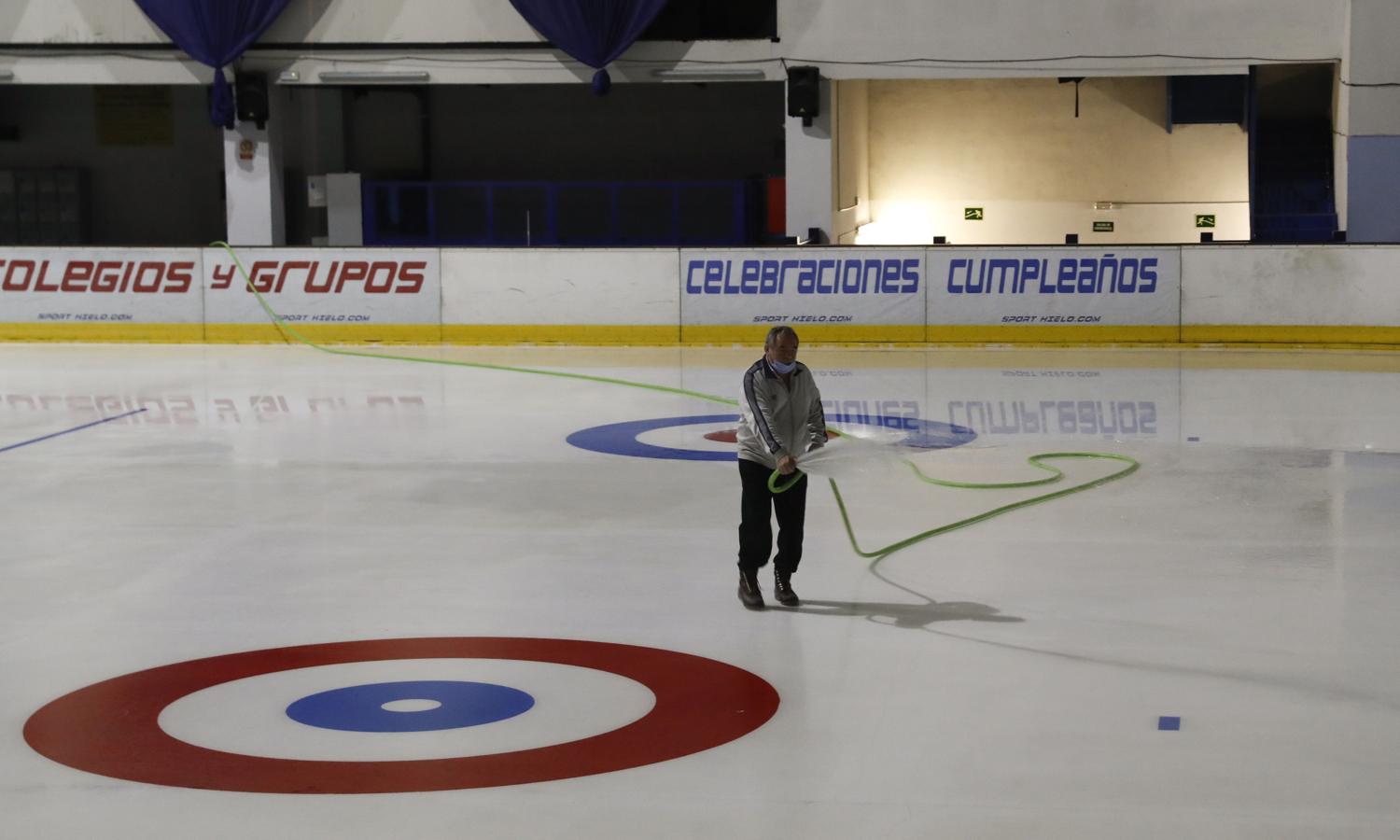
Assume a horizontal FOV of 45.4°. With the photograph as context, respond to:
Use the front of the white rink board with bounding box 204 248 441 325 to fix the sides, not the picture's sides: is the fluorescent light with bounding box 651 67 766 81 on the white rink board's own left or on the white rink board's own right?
on the white rink board's own left

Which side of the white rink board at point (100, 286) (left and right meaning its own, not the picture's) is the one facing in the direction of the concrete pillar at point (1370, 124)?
left

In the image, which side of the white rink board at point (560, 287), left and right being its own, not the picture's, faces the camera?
front

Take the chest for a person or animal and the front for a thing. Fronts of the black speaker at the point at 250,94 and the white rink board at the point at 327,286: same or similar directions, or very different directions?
same or similar directions

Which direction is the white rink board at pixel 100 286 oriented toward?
toward the camera

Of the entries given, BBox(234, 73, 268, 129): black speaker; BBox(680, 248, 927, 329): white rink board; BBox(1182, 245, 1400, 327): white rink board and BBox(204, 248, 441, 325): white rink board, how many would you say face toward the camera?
4

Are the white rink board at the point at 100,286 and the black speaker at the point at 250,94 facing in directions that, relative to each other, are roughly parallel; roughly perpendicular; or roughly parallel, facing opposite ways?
roughly parallel

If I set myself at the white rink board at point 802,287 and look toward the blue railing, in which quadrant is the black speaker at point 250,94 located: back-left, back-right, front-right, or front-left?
front-left

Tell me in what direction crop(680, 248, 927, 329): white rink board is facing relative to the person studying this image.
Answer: facing the viewer

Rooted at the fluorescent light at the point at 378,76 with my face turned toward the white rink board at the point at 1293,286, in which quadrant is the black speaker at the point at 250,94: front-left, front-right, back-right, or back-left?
back-right

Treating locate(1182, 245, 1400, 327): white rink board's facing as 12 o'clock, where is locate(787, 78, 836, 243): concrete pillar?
The concrete pillar is roughly at 4 o'clock from the white rink board.

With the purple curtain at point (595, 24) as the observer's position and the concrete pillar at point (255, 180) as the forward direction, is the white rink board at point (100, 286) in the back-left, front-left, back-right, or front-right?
front-left

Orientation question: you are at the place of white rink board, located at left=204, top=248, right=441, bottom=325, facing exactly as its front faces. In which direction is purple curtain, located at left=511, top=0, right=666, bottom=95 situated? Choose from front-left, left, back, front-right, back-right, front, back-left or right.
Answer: back-left

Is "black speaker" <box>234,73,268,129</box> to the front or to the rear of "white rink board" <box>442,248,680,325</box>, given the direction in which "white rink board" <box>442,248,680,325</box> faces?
to the rear
